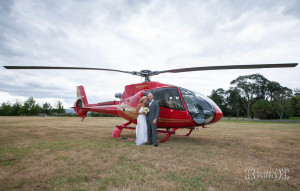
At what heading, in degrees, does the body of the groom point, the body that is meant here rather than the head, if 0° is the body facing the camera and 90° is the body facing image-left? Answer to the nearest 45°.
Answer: approximately 45°

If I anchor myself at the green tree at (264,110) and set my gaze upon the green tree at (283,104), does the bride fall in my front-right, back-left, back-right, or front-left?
back-right

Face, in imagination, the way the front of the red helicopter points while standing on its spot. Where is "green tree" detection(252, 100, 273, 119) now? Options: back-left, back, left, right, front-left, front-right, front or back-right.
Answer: left

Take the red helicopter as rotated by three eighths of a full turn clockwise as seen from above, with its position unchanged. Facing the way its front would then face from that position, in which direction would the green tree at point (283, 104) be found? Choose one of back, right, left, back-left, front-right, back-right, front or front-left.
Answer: back-right

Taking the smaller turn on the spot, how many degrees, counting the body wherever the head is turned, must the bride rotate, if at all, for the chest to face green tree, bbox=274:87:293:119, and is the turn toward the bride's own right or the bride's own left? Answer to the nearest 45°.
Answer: approximately 90° to the bride's own left

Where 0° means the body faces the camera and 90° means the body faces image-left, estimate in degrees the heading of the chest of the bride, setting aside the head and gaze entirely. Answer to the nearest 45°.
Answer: approximately 315°

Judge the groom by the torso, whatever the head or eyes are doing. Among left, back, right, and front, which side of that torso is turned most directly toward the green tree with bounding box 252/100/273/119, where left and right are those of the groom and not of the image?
back

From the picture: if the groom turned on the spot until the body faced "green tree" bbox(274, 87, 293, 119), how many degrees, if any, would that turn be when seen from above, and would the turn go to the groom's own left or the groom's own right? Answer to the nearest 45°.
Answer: approximately 180°

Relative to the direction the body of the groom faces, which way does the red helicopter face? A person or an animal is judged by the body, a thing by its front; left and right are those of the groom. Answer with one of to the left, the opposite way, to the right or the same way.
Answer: to the left
